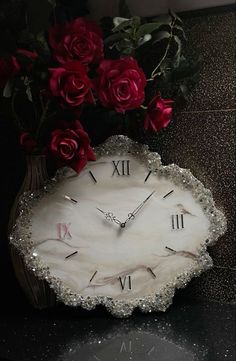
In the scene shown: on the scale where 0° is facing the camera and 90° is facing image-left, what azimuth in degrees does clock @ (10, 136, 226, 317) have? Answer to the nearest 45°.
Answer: approximately 0°
